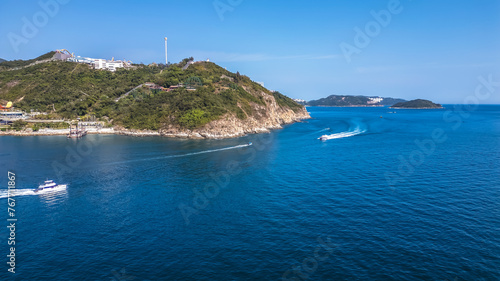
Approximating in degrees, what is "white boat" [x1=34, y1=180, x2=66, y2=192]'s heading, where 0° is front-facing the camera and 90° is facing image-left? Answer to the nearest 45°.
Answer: approximately 270°

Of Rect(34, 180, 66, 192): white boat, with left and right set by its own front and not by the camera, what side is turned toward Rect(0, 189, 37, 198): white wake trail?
back
